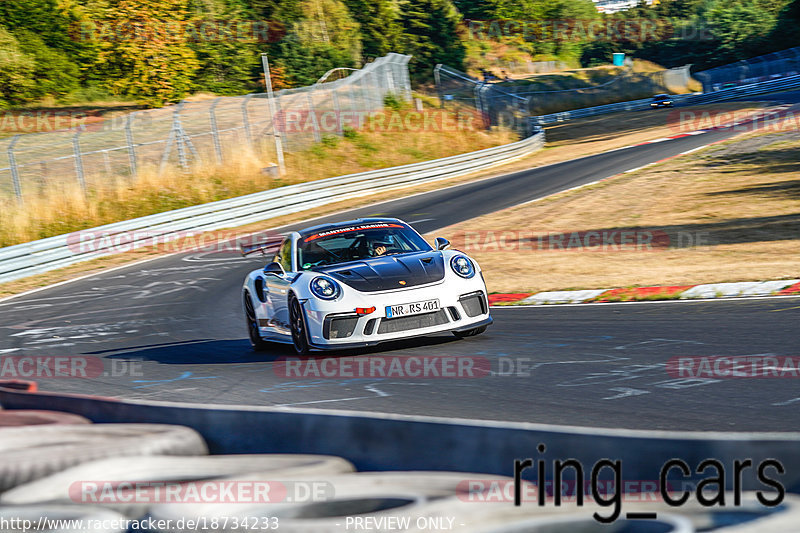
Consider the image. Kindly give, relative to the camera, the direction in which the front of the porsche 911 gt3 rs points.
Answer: facing the viewer and to the right of the viewer

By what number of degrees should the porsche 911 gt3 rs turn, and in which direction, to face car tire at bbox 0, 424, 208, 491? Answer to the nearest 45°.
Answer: approximately 45° to its right

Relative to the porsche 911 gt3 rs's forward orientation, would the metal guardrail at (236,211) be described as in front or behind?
behind

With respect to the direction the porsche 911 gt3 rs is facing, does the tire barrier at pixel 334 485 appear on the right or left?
on its right

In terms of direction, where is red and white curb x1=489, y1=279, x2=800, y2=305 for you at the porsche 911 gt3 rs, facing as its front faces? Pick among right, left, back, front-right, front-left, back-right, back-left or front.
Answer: left

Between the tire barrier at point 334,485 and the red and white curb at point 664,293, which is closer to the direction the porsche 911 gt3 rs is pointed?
the tire barrier
